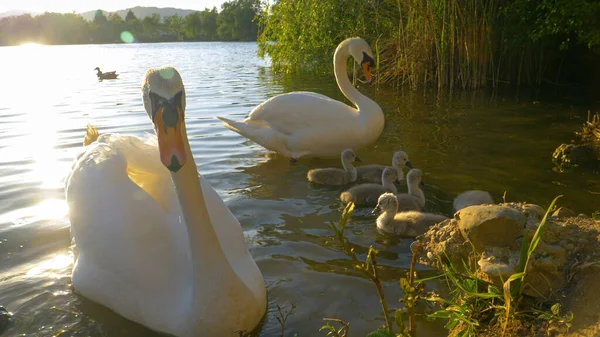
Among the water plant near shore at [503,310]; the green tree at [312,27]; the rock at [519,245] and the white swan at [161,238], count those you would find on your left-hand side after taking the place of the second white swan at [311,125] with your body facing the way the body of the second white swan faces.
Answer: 1

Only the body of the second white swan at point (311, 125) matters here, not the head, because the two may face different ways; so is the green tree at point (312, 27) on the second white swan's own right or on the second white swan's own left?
on the second white swan's own left

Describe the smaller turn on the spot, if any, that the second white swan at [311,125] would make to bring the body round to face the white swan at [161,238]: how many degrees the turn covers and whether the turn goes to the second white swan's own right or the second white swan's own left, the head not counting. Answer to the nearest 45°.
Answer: approximately 90° to the second white swan's own right

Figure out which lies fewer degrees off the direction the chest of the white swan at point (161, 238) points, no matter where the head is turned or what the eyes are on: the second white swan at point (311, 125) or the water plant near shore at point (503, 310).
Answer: the water plant near shore

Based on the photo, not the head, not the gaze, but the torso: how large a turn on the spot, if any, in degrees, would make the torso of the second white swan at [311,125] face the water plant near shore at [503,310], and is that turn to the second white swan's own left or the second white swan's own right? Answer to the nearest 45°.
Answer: approximately 90° to the second white swan's own right

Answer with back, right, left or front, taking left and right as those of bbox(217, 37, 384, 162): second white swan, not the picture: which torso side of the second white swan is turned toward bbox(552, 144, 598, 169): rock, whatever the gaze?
front

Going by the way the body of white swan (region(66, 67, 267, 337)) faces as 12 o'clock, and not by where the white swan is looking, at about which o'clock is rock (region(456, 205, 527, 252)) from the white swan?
The rock is roughly at 11 o'clock from the white swan.

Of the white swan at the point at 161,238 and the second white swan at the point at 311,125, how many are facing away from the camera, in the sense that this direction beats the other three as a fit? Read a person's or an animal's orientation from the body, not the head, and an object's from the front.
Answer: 0

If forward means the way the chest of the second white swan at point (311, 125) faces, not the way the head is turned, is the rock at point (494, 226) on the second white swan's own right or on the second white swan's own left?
on the second white swan's own right

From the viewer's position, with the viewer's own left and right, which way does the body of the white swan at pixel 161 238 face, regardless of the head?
facing the viewer and to the right of the viewer

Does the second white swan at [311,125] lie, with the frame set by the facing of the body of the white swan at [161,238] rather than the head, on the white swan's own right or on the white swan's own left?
on the white swan's own left

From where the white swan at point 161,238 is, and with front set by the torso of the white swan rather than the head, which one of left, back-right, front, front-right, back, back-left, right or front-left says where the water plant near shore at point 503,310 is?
front

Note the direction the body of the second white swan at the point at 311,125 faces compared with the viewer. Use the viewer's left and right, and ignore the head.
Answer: facing to the right of the viewer

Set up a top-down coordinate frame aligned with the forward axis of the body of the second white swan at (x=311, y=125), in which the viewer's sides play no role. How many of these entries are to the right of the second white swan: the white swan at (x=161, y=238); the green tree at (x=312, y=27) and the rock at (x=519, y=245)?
2

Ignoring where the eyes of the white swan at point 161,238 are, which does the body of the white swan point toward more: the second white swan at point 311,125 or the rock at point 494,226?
the rock

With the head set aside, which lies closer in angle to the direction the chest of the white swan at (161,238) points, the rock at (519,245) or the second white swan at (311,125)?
the rock

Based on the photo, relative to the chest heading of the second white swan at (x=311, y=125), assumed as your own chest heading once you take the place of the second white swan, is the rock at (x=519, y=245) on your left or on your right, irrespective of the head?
on your right
